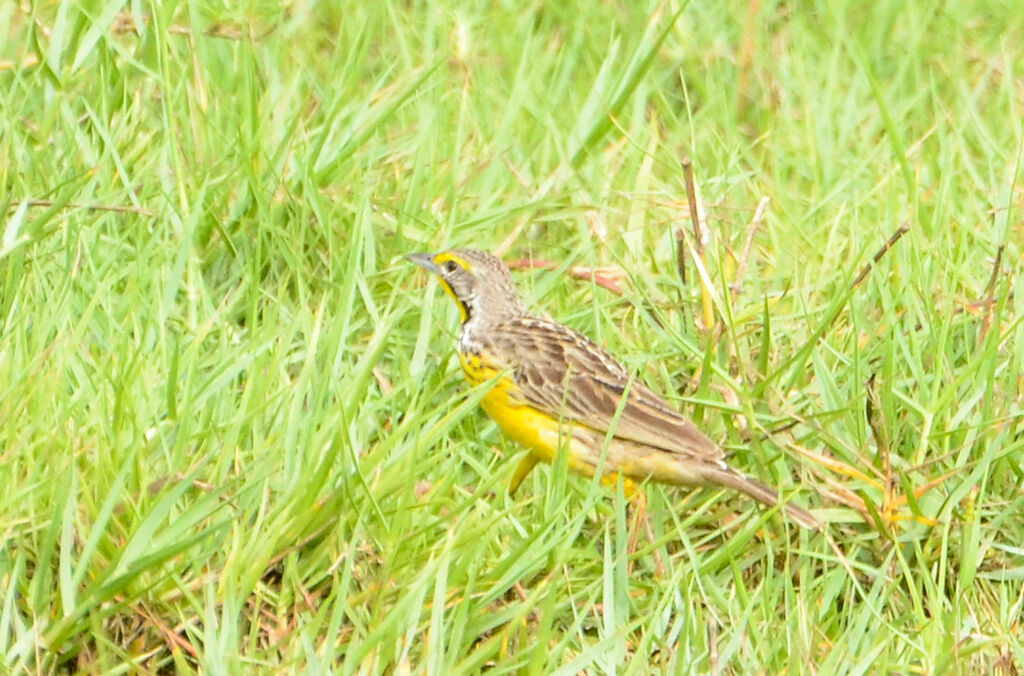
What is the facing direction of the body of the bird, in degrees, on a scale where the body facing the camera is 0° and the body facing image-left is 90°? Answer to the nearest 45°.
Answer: approximately 90°
